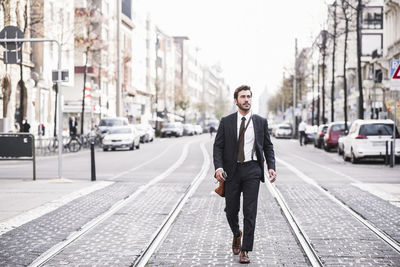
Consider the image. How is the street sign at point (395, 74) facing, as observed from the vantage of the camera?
facing the viewer

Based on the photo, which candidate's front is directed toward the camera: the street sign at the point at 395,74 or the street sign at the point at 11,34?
the street sign at the point at 395,74

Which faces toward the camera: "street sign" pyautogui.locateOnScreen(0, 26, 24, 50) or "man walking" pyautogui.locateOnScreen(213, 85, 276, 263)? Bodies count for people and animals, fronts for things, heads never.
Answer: the man walking

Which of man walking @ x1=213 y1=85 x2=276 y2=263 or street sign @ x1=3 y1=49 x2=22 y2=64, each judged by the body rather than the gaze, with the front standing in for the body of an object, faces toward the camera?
the man walking

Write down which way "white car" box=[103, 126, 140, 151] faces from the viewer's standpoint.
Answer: facing the viewer and to the left of the viewer

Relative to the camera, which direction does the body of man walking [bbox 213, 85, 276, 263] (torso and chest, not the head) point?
toward the camera

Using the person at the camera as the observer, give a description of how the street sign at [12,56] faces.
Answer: facing away from the viewer

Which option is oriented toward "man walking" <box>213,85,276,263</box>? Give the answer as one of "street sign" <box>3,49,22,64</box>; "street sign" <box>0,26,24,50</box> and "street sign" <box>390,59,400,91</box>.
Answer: "street sign" <box>390,59,400,91</box>

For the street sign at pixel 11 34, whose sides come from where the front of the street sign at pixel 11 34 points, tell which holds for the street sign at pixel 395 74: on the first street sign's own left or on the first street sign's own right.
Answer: on the first street sign's own right
